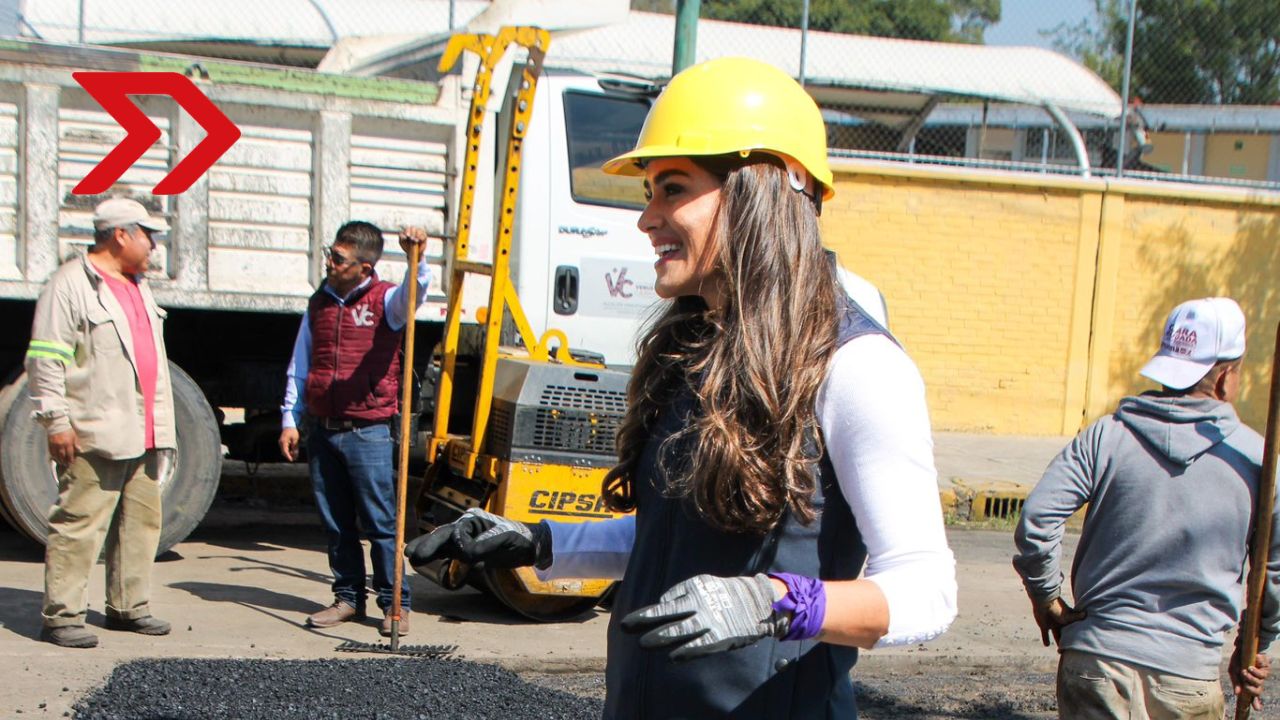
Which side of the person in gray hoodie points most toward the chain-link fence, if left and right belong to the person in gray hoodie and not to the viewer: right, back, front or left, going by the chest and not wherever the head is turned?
front

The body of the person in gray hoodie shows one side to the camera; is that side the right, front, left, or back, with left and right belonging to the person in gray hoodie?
back

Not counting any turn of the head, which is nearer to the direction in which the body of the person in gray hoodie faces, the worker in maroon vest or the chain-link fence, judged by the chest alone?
the chain-link fence

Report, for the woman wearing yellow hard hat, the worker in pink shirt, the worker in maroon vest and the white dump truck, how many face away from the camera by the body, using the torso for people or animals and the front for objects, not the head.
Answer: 0

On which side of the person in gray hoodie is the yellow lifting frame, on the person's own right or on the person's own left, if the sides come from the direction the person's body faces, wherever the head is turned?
on the person's own left

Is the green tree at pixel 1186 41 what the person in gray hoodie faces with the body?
yes

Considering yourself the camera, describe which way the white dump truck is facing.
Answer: facing to the right of the viewer

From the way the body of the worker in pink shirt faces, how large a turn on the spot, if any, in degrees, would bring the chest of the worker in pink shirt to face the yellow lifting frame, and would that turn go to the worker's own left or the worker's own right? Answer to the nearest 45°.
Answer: approximately 45° to the worker's own left

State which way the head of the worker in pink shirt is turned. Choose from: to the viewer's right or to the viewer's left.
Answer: to the viewer's right

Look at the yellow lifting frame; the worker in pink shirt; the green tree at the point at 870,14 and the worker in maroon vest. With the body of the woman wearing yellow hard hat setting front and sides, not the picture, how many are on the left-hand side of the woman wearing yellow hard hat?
0

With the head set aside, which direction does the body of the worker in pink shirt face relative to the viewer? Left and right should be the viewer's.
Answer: facing the viewer and to the right of the viewer

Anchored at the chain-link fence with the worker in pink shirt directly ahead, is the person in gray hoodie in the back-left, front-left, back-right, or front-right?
front-left
